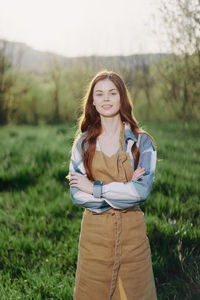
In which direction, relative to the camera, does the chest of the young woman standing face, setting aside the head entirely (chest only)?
toward the camera

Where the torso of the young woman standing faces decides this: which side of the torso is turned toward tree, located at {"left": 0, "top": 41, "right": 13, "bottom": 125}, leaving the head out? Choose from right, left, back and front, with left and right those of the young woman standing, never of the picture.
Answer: back

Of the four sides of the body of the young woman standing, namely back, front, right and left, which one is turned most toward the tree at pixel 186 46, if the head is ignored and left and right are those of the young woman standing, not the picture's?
back
